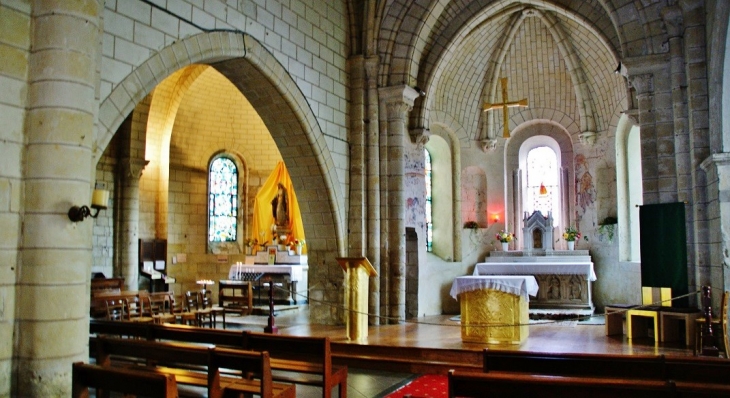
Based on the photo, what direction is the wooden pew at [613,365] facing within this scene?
away from the camera

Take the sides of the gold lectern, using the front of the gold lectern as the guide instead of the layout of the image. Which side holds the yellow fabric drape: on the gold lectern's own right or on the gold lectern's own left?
on the gold lectern's own right

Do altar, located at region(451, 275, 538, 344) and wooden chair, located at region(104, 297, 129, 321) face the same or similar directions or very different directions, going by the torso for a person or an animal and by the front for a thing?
very different directions

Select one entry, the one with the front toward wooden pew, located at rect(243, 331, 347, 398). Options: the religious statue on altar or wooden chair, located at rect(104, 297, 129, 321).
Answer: the religious statue on altar

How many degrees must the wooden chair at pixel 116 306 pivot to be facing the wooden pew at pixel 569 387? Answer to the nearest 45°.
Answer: approximately 135° to its right

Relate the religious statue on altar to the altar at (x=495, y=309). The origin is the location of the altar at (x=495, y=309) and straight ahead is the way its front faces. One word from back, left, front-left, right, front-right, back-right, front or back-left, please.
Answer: back-right

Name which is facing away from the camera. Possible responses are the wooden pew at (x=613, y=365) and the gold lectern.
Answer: the wooden pew

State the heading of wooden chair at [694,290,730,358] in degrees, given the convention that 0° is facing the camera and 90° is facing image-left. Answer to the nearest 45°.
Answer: approximately 90°

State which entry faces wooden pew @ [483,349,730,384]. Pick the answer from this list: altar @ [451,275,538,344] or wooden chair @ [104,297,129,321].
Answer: the altar

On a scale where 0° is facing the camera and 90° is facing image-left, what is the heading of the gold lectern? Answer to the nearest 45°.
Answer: approximately 45°

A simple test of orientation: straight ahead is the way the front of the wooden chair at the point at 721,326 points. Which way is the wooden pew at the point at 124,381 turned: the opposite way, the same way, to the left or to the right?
to the right

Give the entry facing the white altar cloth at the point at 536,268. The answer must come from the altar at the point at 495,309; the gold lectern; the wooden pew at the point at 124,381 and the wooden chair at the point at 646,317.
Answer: the wooden pew

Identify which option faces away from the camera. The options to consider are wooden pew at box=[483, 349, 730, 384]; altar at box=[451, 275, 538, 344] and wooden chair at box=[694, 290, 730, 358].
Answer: the wooden pew
